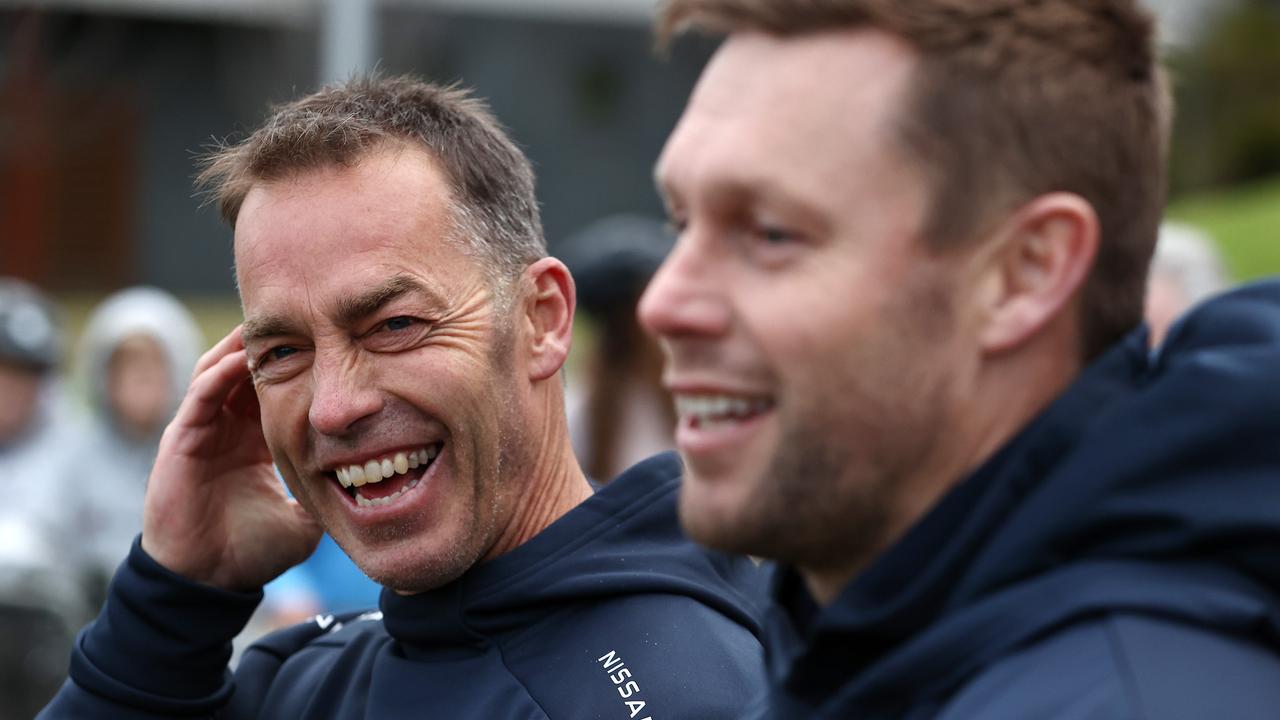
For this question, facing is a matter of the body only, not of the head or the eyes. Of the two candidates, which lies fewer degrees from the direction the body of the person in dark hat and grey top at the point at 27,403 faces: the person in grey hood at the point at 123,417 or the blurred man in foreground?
the blurred man in foreground

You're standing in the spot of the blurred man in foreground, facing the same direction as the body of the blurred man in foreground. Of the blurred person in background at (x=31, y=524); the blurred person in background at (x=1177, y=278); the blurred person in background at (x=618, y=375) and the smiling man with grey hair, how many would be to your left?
0

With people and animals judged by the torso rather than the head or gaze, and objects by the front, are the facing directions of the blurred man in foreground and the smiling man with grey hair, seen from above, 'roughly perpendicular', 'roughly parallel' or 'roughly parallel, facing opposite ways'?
roughly perpendicular

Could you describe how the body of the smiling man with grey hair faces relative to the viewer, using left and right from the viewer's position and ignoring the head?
facing the viewer and to the left of the viewer

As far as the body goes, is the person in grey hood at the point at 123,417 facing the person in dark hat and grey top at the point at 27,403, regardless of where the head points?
no

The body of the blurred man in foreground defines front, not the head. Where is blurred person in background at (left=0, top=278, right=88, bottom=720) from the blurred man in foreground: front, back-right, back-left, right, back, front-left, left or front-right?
front-right

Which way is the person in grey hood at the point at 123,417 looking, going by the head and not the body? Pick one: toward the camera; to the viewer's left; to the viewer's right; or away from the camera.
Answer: toward the camera

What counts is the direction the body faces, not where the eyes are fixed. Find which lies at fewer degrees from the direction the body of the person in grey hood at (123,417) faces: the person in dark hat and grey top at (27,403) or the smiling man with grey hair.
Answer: the smiling man with grey hair

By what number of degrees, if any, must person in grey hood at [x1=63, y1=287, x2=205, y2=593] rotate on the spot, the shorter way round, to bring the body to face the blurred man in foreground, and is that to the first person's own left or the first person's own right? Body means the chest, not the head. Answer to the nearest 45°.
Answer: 0° — they already face them

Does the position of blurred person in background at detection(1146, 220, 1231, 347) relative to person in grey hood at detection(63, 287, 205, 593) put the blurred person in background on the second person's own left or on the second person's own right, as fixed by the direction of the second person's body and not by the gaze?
on the second person's own left

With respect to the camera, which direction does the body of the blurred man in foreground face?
to the viewer's left

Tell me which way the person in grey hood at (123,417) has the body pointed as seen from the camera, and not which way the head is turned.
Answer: toward the camera

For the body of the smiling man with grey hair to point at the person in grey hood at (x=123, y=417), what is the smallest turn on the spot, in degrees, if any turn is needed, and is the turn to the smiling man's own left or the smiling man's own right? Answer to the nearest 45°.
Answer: approximately 135° to the smiling man's own right

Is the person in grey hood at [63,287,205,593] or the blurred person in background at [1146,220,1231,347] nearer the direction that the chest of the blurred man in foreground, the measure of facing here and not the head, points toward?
the person in grey hood

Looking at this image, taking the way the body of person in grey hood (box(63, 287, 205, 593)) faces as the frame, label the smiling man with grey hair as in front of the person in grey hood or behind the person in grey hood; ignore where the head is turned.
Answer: in front

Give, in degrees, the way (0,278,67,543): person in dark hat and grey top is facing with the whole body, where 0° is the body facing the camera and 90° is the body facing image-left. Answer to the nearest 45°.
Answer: approximately 0°

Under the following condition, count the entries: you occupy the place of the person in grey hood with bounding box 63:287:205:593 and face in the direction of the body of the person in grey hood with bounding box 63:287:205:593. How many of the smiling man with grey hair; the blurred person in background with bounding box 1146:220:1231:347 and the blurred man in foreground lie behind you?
0

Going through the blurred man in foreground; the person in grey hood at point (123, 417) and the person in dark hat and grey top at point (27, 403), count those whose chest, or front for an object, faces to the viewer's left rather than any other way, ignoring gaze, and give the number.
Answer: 1

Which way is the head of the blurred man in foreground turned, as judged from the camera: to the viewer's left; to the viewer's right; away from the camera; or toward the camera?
to the viewer's left
